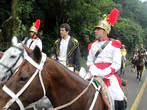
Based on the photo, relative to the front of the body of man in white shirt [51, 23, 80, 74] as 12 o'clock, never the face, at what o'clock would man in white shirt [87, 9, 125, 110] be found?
man in white shirt [87, 9, 125, 110] is roughly at 10 o'clock from man in white shirt [51, 23, 80, 74].

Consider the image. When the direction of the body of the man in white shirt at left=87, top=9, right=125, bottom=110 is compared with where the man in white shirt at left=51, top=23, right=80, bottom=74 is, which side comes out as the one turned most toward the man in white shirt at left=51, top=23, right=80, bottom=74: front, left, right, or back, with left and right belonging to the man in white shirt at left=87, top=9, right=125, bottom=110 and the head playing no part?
right

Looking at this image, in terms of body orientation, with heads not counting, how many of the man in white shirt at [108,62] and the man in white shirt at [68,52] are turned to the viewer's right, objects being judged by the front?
0

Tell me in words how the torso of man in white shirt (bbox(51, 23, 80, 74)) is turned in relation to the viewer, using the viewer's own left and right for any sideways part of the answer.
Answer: facing the viewer and to the left of the viewer

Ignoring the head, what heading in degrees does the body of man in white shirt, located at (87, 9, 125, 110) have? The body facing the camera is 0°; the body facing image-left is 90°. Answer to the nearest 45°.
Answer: approximately 45°

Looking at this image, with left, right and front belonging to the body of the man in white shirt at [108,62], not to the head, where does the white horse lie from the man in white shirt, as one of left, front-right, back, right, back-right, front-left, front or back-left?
front
